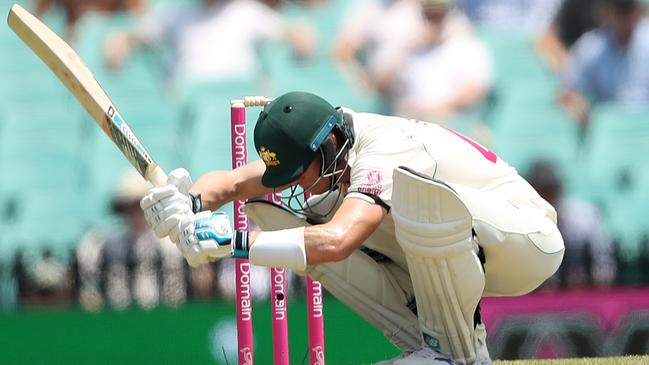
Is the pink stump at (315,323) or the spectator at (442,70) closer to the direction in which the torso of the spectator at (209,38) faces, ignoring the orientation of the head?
the pink stump

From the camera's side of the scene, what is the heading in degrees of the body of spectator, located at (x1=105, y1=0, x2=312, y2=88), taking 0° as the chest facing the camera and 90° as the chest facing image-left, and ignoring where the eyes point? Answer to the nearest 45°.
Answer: approximately 0°

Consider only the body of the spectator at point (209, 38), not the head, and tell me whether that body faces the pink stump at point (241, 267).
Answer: yes

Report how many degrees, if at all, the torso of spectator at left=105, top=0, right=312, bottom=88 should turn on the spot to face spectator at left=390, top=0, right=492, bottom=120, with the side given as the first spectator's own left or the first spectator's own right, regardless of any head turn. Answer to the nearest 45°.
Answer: approximately 90° to the first spectator's own left

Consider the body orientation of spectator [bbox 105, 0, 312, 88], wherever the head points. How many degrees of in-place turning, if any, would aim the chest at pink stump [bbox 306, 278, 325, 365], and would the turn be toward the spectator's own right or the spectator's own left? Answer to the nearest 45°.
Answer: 0° — they already face it

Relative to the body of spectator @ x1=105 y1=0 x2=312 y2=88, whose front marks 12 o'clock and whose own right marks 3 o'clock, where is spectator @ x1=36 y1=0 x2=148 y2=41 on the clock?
spectator @ x1=36 y1=0 x2=148 y2=41 is roughly at 3 o'clock from spectator @ x1=105 y1=0 x2=312 y2=88.

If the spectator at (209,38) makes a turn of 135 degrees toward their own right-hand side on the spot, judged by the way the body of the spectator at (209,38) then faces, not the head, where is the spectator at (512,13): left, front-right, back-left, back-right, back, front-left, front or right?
back-right

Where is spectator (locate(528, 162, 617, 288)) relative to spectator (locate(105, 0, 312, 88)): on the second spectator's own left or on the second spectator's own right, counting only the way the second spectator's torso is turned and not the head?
on the second spectator's own left

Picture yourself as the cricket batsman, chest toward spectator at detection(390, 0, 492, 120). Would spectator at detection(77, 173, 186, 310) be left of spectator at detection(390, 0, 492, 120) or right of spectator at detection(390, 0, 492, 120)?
left

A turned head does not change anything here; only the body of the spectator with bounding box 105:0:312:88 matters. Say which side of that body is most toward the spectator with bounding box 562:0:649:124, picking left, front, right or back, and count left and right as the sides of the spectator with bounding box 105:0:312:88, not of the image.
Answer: left
